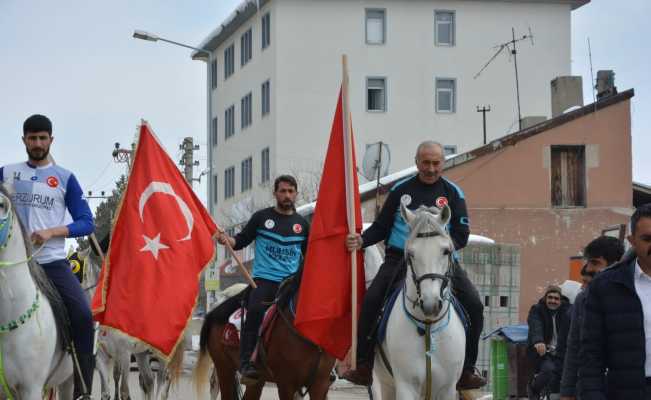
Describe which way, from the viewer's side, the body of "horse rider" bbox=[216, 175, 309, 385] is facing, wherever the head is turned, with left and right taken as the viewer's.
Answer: facing the viewer

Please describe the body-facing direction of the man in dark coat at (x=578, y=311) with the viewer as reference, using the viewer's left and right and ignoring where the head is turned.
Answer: facing the viewer and to the left of the viewer

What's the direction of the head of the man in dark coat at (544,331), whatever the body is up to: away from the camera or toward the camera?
toward the camera

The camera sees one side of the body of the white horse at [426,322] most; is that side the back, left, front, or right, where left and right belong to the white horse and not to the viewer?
front

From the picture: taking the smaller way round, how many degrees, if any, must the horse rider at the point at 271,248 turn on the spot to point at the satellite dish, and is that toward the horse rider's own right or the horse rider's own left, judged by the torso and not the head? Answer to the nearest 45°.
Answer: approximately 180°

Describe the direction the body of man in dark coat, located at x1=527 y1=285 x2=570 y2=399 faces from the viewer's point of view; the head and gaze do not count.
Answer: toward the camera

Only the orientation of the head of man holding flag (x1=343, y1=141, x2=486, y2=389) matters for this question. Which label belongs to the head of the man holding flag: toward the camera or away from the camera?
toward the camera

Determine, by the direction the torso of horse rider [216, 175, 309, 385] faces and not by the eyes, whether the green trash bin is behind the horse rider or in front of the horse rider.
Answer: behind

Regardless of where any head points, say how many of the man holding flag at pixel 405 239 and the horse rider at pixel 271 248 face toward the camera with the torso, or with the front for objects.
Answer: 2

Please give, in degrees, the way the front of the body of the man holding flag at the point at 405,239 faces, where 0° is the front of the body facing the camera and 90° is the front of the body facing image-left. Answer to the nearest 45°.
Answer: approximately 0°

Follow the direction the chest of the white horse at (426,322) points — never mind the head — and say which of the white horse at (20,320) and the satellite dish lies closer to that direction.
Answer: the white horse

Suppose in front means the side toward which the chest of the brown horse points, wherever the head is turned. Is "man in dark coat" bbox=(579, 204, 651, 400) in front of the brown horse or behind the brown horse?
in front

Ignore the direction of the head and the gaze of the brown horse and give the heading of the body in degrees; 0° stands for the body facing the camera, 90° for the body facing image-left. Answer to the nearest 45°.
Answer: approximately 315°

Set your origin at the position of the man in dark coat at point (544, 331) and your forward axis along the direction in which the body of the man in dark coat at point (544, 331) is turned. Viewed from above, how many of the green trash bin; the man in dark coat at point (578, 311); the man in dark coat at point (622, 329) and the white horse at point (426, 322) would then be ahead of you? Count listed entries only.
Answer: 3

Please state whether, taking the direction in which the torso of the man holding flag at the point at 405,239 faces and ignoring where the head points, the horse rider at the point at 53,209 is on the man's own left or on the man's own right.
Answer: on the man's own right

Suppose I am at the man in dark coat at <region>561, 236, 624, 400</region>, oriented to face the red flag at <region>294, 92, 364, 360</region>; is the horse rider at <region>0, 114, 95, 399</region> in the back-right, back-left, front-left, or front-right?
front-left

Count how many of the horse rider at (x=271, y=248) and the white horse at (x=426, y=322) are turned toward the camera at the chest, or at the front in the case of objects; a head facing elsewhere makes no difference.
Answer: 2
